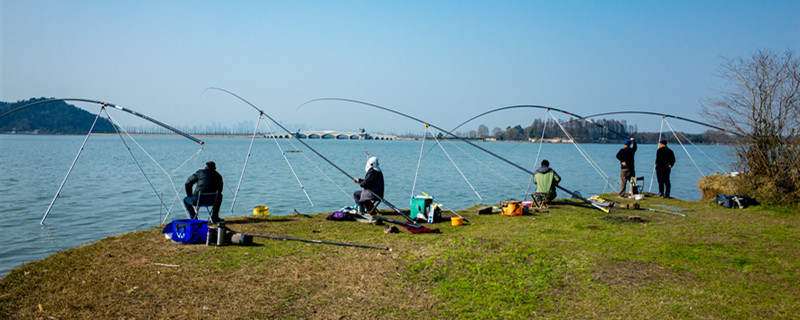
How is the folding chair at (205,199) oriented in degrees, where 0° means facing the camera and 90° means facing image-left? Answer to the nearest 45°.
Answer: approximately 135°

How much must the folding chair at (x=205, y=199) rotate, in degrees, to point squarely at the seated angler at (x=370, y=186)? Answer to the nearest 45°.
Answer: approximately 135° to its right

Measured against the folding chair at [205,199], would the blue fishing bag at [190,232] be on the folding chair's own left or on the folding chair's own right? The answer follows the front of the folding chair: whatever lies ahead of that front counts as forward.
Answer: on the folding chair's own left

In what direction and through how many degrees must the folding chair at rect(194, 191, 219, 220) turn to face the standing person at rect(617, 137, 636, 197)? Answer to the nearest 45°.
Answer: approximately 135° to its right

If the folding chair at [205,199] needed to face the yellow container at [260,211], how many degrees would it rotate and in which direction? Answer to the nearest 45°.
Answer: approximately 90° to its right

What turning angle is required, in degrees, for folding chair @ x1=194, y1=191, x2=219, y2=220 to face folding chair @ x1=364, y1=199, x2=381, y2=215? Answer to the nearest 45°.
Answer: approximately 135° to its right
